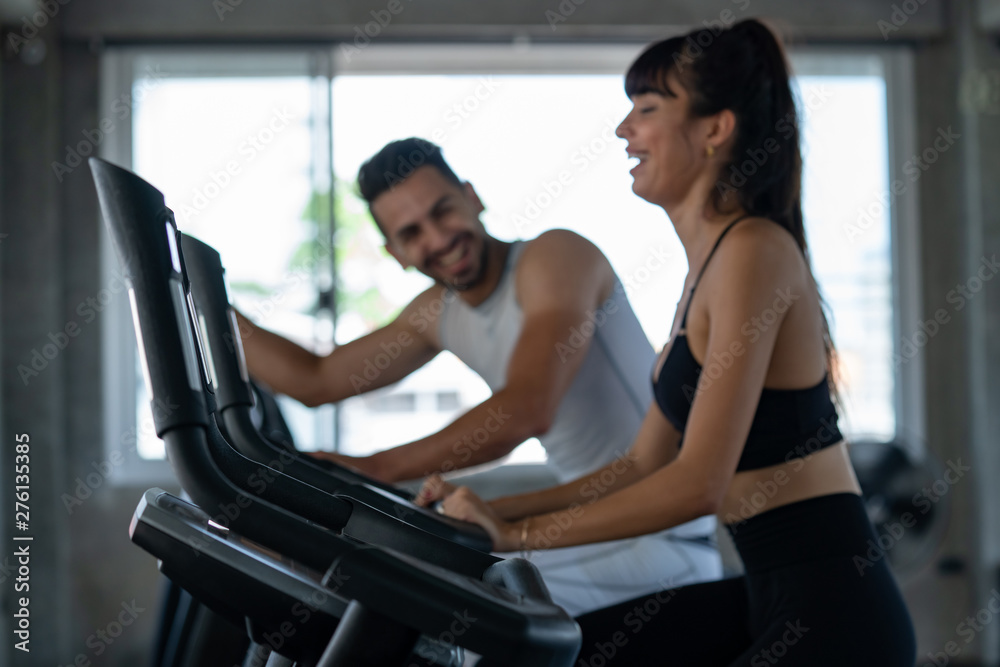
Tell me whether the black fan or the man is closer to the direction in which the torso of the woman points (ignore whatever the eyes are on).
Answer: the man

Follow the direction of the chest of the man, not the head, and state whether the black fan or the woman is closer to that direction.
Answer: the woman

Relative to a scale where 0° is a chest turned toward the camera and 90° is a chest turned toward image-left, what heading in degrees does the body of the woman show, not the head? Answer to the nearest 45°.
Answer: approximately 90°

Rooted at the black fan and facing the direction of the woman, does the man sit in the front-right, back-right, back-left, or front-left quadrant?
front-right

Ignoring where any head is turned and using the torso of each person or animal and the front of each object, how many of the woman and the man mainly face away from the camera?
0

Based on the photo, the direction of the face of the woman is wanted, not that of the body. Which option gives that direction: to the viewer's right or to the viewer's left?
to the viewer's left

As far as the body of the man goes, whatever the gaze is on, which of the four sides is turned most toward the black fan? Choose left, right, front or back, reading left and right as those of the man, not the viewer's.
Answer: back

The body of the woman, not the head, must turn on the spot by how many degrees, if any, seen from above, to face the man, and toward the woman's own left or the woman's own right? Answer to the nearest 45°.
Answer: approximately 45° to the woman's own right

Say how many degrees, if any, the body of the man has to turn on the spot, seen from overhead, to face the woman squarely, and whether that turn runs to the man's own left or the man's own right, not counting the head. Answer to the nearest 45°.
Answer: approximately 90° to the man's own left

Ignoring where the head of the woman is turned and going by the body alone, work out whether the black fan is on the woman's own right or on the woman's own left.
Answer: on the woman's own right

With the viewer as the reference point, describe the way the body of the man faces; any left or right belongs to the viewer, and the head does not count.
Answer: facing the viewer and to the left of the viewer
